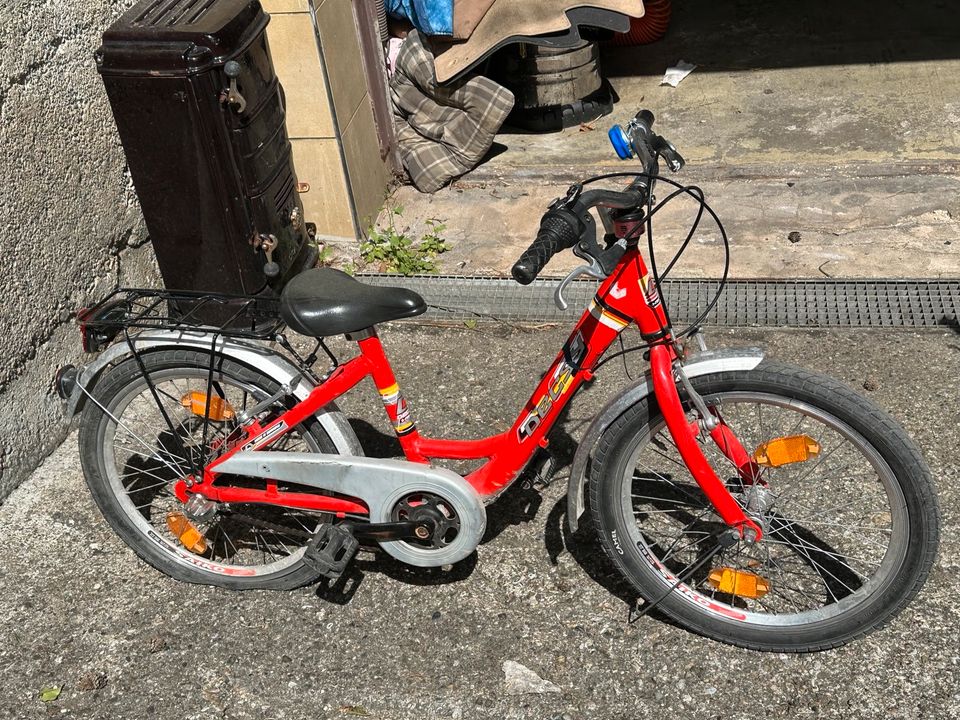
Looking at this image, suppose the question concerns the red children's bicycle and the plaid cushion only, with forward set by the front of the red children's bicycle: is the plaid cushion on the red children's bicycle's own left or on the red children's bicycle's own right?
on the red children's bicycle's own left

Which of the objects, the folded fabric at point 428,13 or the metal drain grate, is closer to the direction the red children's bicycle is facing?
the metal drain grate

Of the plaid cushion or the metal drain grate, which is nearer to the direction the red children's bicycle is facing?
the metal drain grate

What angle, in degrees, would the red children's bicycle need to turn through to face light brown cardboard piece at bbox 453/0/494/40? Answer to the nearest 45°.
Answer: approximately 90° to its left

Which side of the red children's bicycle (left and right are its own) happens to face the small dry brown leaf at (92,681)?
back

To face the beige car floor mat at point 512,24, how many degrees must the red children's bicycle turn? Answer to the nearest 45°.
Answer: approximately 90° to its left

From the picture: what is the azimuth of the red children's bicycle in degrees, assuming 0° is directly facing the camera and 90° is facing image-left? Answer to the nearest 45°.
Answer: approximately 270°
